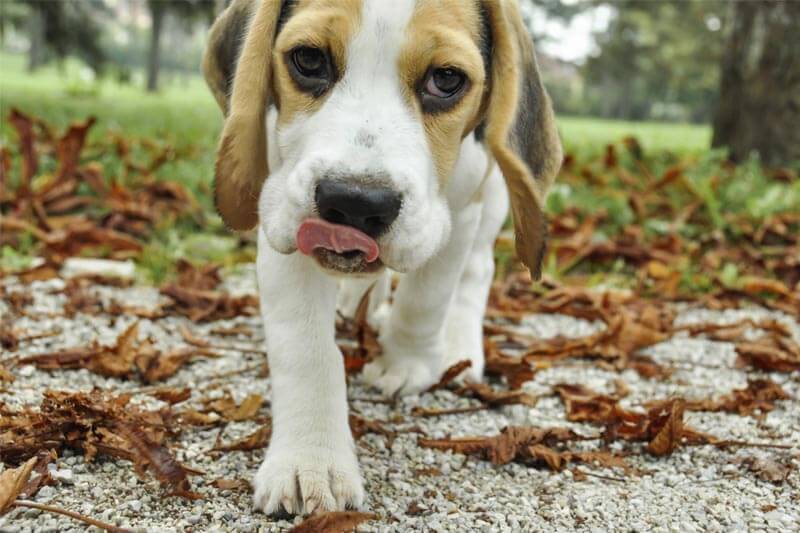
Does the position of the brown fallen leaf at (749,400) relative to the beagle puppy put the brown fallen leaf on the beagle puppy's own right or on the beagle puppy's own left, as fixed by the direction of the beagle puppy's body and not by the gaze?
on the beagle puppy's own left

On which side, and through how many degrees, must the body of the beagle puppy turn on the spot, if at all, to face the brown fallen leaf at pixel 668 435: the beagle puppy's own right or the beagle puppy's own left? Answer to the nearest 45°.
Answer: approximately 90° to the beagle puppy's own left

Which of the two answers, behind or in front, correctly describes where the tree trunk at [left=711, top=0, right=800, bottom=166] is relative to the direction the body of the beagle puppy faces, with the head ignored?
behind

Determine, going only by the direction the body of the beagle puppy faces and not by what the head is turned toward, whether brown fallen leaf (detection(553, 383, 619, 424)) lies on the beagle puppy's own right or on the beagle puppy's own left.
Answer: on the beagle puppy's own left

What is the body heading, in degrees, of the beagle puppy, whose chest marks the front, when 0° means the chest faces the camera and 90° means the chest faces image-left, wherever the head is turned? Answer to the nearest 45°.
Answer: approximately 0°

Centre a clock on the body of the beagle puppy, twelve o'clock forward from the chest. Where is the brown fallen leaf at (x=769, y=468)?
The brown fallen leaf is roughly at 9 o'clock from the beagle puppy.

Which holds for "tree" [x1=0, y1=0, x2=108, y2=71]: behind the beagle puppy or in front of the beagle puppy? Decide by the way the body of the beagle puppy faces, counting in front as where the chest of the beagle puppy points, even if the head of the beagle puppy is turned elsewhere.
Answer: behind

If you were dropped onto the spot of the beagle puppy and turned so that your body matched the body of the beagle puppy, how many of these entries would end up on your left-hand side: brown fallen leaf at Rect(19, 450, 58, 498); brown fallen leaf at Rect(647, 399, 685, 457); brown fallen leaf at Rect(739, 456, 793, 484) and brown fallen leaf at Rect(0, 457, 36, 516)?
2

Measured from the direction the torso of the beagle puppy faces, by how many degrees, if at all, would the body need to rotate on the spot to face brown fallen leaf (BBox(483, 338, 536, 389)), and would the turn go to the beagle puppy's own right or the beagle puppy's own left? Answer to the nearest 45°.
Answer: approximately 135° to the beagle puppy's own left
